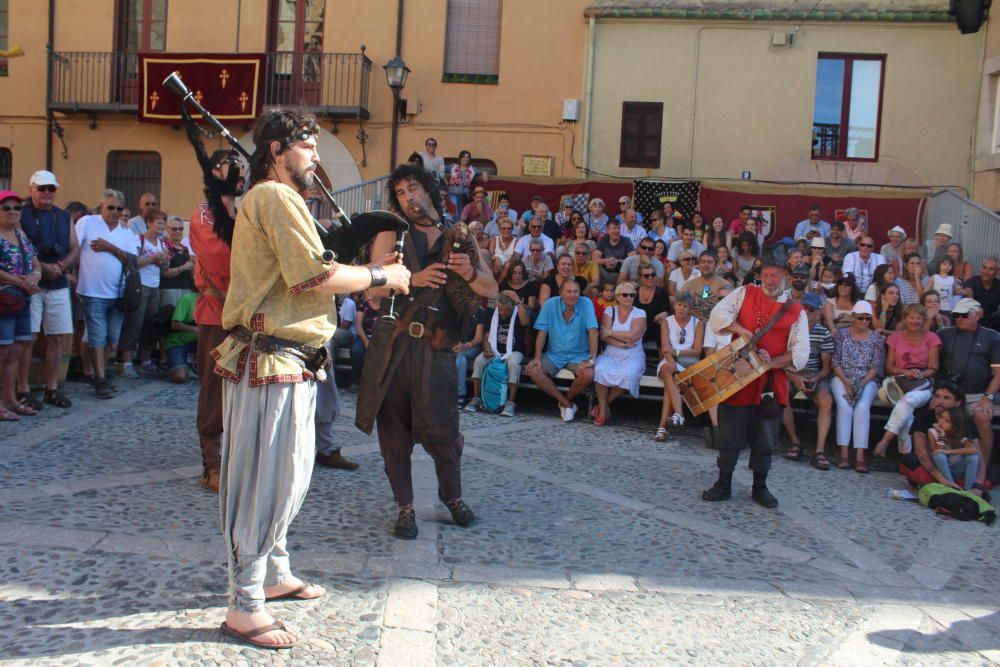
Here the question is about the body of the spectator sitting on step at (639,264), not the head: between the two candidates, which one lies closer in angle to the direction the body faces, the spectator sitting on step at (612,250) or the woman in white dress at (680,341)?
the woman in white dress

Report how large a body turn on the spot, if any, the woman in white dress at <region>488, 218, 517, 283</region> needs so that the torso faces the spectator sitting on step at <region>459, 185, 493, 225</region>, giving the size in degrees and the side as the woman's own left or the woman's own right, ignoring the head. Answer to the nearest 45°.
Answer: approximately 180°

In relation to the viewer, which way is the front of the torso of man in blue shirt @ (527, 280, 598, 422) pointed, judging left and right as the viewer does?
facing the viewer

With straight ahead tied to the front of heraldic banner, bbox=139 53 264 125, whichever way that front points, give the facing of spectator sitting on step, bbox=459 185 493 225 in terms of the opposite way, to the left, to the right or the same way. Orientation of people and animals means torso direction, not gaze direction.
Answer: the same way

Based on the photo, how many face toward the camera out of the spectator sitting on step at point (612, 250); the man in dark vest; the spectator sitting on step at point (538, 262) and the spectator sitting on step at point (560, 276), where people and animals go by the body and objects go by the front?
4

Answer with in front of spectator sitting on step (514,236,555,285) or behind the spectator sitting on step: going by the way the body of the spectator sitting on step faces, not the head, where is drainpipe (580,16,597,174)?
behind

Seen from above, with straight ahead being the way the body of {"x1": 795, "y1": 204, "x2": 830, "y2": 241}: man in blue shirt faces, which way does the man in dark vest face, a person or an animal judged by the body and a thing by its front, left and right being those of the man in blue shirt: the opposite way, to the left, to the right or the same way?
the same way

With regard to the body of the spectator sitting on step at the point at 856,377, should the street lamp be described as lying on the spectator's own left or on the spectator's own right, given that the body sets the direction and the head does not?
on the spectator's own right

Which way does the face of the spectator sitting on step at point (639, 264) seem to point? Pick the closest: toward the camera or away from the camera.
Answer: toward the camera

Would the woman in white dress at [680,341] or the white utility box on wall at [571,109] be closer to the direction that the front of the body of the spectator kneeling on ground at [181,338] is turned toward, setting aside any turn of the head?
the woman in white dress

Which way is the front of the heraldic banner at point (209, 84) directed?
toward the camera

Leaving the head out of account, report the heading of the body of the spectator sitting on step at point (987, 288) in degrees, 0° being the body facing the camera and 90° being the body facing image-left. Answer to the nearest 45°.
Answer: approximately 45°

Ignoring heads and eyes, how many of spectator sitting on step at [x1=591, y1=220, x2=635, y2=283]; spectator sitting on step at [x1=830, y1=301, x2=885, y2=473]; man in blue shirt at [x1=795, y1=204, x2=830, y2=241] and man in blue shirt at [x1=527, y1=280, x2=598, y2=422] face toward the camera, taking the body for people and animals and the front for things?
4

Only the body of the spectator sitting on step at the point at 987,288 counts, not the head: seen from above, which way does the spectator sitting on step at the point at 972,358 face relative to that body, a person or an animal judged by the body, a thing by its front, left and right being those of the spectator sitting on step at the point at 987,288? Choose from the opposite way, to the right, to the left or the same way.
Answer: the same way

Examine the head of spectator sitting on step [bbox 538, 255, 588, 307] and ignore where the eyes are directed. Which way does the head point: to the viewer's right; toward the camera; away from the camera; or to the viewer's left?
toward the camera

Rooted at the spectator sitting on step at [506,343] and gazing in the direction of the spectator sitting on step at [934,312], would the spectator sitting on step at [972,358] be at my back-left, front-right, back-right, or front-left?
front-right

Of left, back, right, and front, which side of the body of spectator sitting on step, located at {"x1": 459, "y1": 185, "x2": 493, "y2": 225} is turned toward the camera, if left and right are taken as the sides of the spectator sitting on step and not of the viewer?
front
